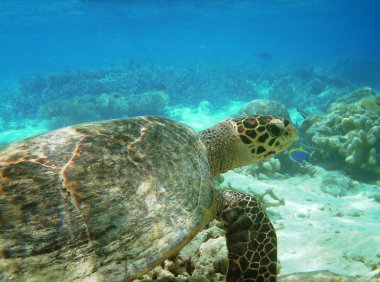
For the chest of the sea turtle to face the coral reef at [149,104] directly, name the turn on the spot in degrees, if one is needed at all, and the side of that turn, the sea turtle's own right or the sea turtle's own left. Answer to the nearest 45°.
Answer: approximately 90° to the sea turtle's own left

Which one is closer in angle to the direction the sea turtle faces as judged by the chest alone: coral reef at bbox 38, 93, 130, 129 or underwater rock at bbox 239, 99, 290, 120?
the underwater rock

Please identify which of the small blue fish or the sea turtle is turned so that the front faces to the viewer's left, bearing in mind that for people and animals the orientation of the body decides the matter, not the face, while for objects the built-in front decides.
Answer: the small blue fish

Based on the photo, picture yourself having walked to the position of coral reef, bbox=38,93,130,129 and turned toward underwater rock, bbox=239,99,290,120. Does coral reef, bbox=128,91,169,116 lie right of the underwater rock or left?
left

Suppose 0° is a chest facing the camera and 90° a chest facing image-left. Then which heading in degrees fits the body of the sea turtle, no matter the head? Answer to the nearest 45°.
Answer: approximately 270°

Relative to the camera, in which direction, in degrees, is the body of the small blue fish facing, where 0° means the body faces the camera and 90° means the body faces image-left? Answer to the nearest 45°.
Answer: approximately 90°

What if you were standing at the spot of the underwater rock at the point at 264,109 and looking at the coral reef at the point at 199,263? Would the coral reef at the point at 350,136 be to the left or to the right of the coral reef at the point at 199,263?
left

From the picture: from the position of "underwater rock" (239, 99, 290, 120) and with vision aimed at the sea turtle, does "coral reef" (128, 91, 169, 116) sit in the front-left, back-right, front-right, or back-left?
back-right

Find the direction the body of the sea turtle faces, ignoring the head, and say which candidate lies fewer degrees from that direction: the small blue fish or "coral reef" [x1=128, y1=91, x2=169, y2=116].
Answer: the small blue fish

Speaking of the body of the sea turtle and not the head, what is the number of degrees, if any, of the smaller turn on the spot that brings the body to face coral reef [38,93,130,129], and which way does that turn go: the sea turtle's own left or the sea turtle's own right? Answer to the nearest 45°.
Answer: approximately 90° to the sea turtle's own left
